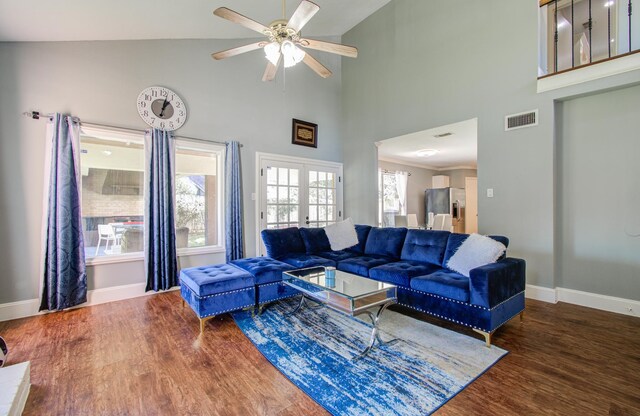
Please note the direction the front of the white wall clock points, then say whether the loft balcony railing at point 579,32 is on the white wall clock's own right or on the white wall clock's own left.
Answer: on the white wall clock's own left

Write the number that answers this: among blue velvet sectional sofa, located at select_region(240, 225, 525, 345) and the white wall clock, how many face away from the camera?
0

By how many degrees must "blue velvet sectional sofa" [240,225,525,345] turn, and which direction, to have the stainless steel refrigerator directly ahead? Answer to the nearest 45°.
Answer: approximately 135° to its right

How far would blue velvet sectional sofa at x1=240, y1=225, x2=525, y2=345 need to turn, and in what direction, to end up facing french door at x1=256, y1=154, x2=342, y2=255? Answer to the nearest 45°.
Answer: approximately 90° to its right

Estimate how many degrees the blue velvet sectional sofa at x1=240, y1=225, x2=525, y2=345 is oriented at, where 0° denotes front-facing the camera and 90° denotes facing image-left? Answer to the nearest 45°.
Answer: approximately 45°

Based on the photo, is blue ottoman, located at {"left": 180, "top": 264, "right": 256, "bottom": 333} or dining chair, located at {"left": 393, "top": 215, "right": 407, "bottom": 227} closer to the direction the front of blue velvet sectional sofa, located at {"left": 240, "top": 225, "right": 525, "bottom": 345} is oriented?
the blue ottoman

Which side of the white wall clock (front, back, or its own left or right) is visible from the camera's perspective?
front

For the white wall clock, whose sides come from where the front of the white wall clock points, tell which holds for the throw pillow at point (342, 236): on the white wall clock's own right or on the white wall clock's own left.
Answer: on the white wall clock's own left

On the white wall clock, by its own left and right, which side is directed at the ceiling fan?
front

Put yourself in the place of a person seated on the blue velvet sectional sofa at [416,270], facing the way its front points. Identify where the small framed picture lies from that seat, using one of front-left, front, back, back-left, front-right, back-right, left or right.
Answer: right

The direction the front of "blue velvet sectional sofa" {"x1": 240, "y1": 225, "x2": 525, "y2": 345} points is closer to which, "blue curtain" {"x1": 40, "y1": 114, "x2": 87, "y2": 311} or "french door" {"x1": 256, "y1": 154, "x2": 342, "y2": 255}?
the blue curtain

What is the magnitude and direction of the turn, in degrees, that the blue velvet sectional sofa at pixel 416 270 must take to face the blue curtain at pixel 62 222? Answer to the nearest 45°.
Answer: approximately 45° to its right
